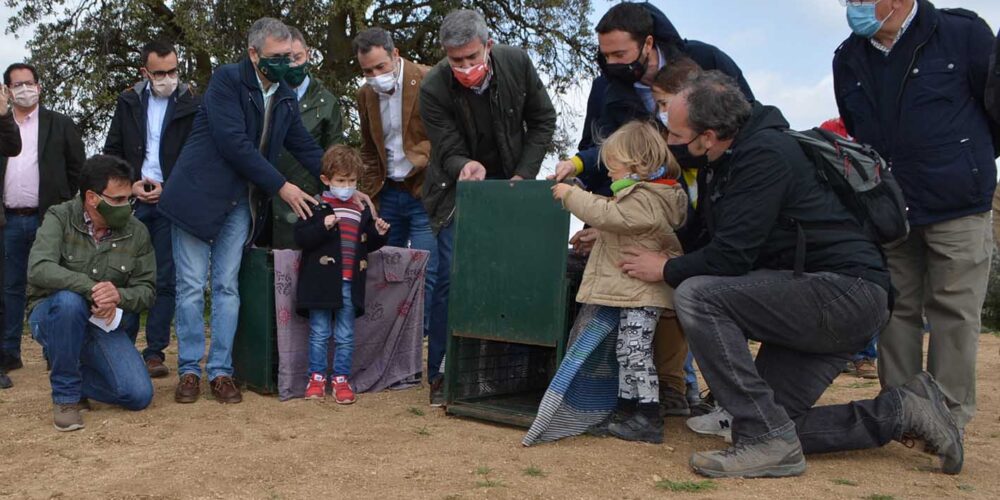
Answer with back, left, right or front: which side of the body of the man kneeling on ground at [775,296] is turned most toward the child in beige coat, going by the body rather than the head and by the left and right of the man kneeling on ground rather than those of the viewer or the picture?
front

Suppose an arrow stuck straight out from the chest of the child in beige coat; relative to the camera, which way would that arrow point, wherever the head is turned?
to the viewer's left

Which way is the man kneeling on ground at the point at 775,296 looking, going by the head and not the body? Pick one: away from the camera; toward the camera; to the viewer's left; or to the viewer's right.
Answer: to the viewer's left

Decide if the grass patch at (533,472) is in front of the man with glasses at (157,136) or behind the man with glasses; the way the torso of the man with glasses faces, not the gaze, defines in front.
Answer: in front

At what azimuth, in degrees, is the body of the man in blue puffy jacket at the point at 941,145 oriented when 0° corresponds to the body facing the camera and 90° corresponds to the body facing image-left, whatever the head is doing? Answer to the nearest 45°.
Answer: approximately 45°

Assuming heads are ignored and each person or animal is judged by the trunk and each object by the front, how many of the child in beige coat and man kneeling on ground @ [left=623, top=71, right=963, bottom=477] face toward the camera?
0

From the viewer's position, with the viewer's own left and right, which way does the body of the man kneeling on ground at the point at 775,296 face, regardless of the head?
facing to the left of the viewer
